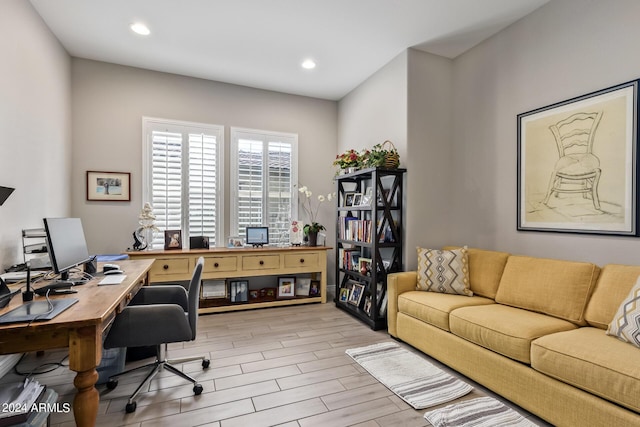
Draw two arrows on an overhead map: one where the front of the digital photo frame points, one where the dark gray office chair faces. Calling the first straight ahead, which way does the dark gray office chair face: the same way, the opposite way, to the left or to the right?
to the right

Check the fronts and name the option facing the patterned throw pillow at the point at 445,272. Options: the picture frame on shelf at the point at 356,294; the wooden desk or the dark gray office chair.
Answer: the wooden desk

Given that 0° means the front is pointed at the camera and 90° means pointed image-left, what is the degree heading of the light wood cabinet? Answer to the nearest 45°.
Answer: approximately 0°

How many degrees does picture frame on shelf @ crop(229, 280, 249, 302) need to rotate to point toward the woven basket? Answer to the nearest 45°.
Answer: approximately 45° to its left

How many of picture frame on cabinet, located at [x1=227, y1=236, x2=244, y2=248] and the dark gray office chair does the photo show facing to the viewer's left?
1

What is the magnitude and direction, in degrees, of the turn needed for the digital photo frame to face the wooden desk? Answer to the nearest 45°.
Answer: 0° — it already faces it

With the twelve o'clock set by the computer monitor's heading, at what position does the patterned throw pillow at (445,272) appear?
The patterned throw pillow is roughly at 11 o'clock from the computer monitor.

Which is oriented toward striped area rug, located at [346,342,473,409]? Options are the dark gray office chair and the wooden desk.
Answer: the wooden desk

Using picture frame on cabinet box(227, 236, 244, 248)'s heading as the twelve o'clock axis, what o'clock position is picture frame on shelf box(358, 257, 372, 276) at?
picture frame on shelf box(358, 257, 372, 276) is roughly at 10 o'clock from picture frame on cabinet box(227, 236, 244, 248).
